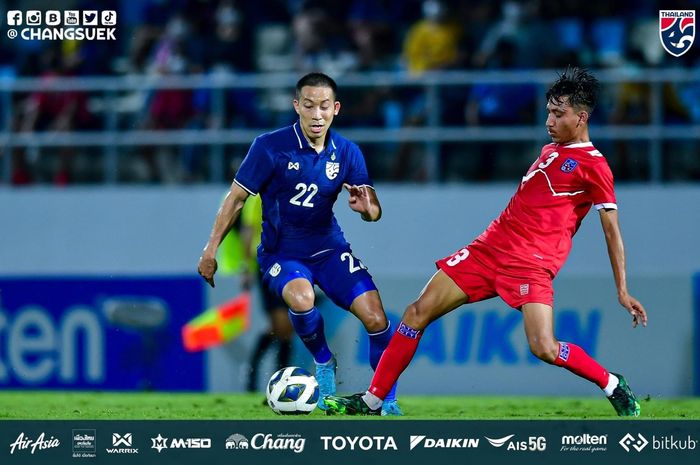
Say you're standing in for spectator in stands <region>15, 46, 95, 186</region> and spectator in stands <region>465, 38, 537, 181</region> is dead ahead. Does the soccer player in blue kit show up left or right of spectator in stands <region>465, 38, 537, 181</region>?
right

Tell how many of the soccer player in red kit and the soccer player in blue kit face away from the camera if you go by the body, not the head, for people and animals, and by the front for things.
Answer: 0

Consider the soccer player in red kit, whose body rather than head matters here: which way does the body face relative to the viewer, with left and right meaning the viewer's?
facing the viewer and to the left of the viewer

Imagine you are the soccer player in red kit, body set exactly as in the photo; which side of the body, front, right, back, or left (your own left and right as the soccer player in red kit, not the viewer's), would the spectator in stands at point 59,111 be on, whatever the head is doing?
right

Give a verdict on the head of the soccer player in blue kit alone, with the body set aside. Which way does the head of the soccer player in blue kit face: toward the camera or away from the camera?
toward the camera

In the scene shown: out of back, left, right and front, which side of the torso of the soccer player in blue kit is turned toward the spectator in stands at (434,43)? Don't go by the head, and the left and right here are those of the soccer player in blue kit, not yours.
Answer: back

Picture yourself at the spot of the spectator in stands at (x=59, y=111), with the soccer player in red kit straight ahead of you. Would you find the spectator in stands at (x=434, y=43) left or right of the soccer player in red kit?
left

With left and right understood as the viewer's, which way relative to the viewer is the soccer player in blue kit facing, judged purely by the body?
facing the viewer

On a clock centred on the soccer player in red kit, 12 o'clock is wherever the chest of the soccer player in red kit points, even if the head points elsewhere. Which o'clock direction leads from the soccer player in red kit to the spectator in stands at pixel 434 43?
The spectator in stands is roughly at 4 o'clock from the soccer player in red kit.

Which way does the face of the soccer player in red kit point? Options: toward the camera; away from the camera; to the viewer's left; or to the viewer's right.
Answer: to the viewer's left

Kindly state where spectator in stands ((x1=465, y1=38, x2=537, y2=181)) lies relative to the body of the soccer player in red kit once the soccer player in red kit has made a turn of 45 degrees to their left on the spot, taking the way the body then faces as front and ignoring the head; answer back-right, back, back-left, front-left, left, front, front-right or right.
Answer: back

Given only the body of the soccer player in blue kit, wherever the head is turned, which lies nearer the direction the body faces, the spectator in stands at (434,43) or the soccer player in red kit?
the soccer player in red kit

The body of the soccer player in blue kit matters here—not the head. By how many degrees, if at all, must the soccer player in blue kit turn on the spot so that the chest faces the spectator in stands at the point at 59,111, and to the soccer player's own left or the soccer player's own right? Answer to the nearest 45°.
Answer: approximately 135° to the soccer player's own right

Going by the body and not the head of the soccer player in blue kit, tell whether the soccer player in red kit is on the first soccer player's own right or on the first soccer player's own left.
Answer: on the first soccer player's own left
